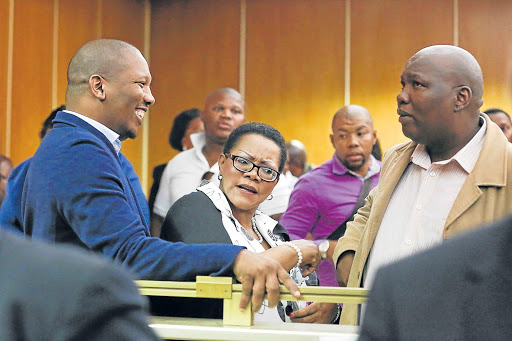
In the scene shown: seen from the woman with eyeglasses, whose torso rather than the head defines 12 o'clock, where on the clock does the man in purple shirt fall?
The man in purple shirt is roughly at 8 o'clock from the woman with eyeglasses.

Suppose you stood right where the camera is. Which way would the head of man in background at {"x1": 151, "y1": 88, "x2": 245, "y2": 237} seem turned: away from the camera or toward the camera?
toward the camera

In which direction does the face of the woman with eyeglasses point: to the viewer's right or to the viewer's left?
to the viewer's left

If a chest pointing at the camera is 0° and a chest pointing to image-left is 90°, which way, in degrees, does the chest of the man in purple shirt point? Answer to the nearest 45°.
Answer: approximately 315°

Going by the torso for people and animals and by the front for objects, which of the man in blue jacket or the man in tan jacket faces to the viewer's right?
the man in blue jacket

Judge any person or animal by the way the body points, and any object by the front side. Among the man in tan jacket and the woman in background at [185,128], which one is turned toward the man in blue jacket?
the man in tan jacket

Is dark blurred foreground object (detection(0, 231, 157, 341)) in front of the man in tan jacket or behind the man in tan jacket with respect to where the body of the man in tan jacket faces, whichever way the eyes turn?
in front

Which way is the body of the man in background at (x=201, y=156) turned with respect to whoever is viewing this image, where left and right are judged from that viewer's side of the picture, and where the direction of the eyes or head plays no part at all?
facing the viewer and to the right of the viewer

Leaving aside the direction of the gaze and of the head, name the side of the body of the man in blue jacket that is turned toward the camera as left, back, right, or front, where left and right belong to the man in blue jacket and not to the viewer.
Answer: right

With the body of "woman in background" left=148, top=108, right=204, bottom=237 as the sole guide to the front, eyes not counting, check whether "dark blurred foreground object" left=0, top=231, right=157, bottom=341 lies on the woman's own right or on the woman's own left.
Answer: on the woman's own right

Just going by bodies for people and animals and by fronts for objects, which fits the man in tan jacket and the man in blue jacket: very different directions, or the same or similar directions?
very different directions

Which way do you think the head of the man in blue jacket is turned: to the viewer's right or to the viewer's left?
to the viewer's right

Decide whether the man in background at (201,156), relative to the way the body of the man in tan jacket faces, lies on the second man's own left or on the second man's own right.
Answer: on the second man's own right
